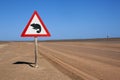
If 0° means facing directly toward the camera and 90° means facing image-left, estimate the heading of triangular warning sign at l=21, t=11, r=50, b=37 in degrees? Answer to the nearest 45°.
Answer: approximately 0°
